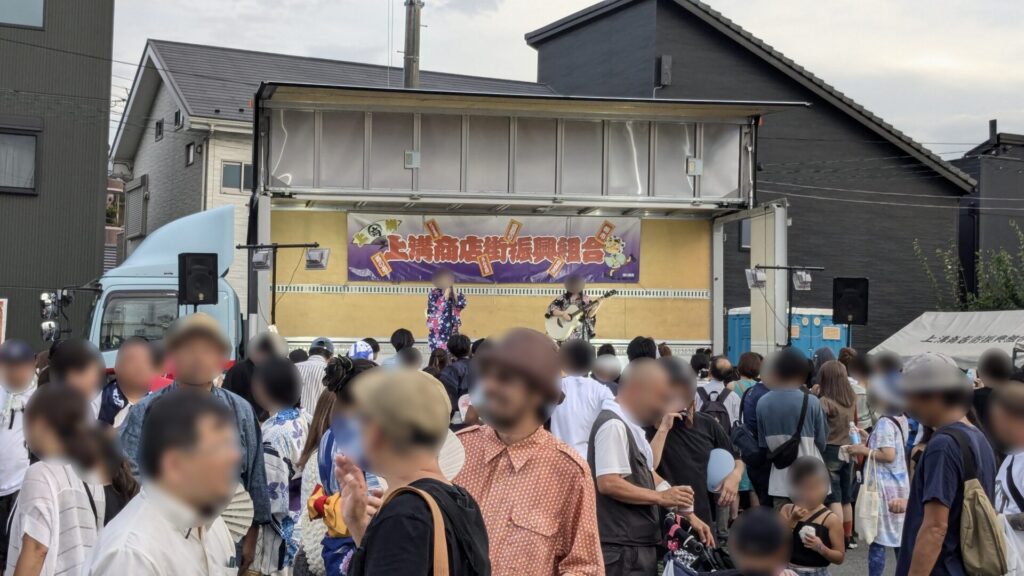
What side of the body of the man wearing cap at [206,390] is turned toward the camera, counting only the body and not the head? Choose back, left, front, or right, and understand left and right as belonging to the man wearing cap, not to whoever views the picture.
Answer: front

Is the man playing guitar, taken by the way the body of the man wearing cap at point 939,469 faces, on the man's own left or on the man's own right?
on the man's own right

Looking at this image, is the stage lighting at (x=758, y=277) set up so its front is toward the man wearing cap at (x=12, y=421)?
no

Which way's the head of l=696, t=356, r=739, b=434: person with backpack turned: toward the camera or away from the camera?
away from the camera

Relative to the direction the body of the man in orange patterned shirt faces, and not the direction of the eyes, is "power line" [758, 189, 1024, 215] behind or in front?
behind

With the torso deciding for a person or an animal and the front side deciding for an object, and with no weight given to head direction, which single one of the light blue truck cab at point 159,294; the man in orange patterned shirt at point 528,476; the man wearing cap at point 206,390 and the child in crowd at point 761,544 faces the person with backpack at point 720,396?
the child in crowd

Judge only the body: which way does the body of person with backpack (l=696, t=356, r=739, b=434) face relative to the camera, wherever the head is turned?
away from the camera

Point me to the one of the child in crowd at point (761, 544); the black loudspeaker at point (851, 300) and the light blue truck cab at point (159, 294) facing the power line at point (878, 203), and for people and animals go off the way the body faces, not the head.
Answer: the child in crowd

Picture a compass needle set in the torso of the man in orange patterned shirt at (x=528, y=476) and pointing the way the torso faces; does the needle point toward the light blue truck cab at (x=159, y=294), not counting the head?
no

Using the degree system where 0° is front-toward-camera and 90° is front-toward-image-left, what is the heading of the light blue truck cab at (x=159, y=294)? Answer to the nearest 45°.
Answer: approximately 90°

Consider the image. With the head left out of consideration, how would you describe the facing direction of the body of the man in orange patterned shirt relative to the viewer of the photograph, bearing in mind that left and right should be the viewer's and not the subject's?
facing the viewer and to the left of the viewer

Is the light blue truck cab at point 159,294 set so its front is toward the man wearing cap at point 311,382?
no

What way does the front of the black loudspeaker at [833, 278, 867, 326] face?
toward the camera
